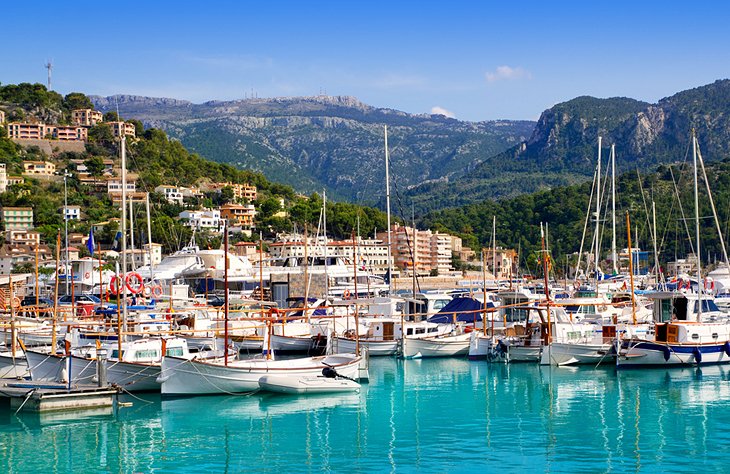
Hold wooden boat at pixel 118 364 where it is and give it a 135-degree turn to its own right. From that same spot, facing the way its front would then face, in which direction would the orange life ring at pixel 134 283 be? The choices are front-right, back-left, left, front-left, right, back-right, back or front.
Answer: front

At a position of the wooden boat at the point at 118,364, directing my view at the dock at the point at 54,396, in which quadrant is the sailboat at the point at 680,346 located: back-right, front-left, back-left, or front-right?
back-left

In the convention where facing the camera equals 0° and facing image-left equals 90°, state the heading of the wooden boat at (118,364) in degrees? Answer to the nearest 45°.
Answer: approximately 45°
